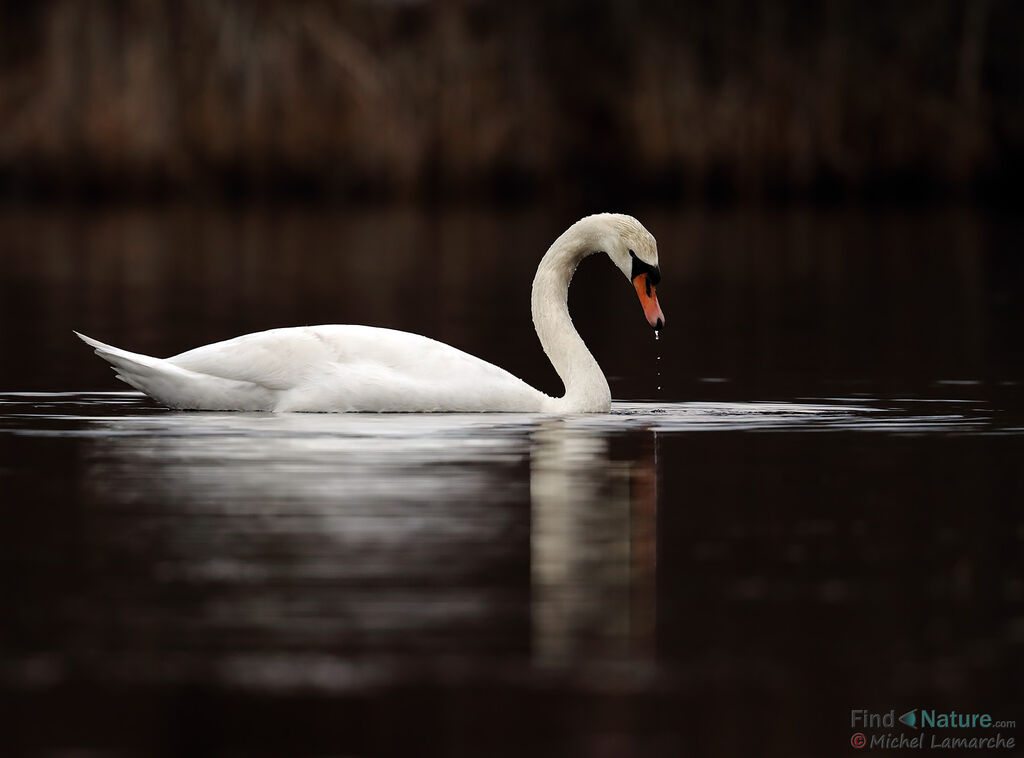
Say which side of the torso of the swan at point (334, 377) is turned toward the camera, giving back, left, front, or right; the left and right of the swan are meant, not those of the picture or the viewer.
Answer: right
